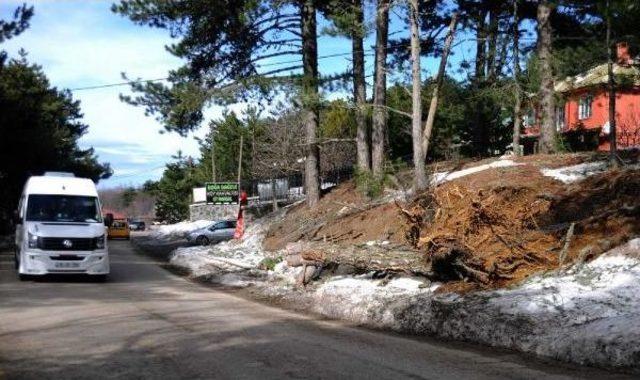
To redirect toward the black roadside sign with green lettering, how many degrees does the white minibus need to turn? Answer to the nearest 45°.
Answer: approximately 135° to its left

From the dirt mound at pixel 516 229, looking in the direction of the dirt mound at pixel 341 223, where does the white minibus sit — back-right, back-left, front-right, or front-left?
front-left

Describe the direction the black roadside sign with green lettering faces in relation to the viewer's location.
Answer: facing the viewer

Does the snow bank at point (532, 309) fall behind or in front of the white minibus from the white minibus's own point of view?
in front

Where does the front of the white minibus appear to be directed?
toward the camera

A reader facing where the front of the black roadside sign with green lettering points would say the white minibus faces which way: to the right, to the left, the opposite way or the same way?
the same way

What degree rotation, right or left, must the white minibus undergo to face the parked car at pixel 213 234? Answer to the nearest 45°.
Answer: approximately 180°

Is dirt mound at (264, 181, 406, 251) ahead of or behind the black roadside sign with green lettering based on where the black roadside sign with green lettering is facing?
ahead

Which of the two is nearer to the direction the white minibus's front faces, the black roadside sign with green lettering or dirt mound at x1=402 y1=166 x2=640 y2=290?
the dirt mound

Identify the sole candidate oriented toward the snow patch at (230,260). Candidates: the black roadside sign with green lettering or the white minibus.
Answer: the black roadside sign with green lettering

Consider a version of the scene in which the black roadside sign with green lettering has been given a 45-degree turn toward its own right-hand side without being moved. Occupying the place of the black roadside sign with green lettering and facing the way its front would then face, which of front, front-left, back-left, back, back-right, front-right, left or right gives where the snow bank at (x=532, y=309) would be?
front-left

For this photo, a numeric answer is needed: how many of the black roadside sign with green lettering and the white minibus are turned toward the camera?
2

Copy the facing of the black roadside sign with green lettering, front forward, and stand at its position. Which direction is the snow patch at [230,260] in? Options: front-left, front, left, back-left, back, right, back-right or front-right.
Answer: front

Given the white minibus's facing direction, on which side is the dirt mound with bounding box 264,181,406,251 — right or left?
on its left
